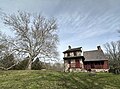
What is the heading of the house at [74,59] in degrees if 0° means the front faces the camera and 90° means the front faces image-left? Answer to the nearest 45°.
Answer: approximately 0°
